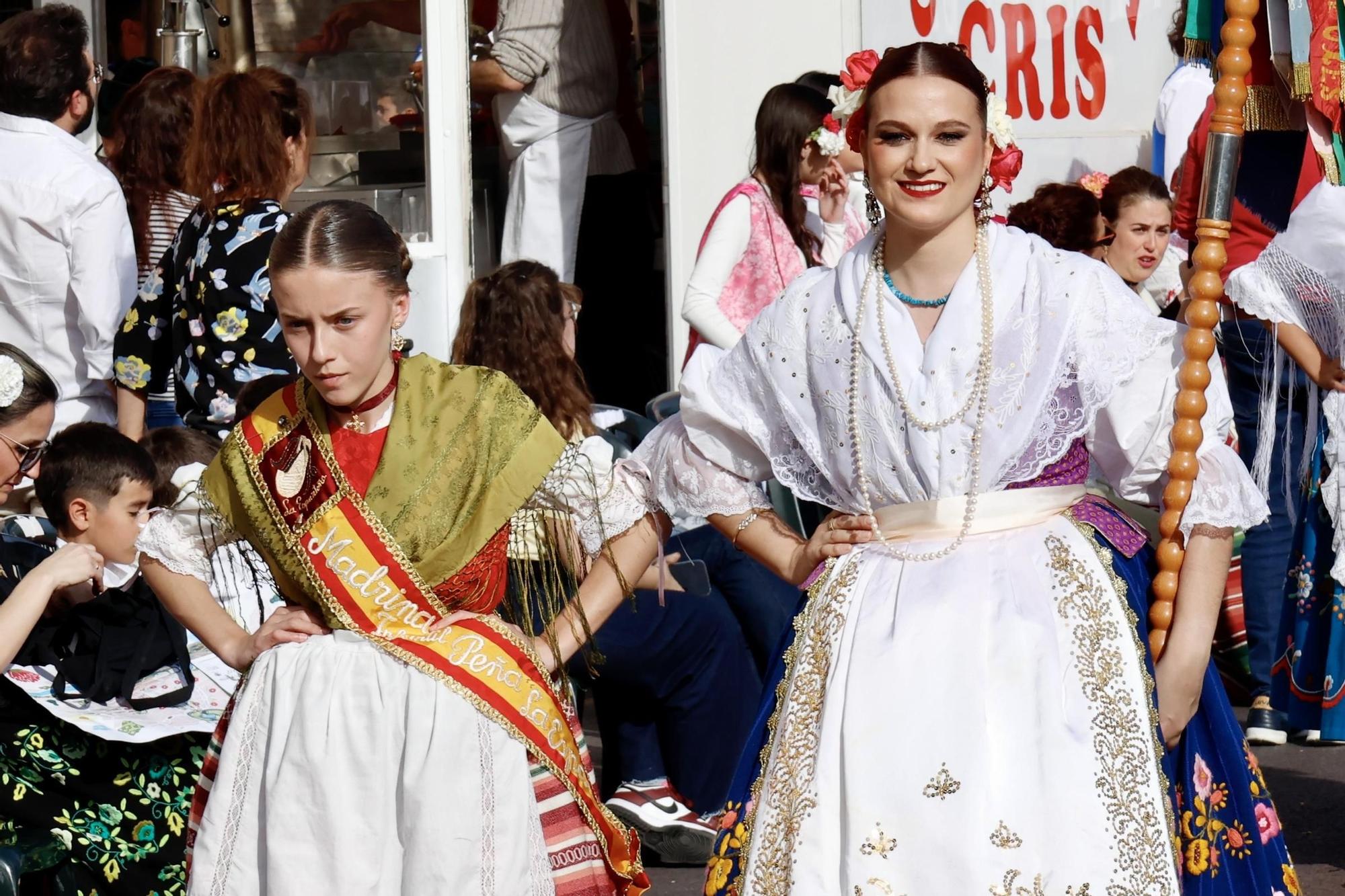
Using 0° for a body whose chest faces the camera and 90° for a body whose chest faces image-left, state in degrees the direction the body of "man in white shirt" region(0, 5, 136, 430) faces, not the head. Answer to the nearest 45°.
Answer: approximately 225°
